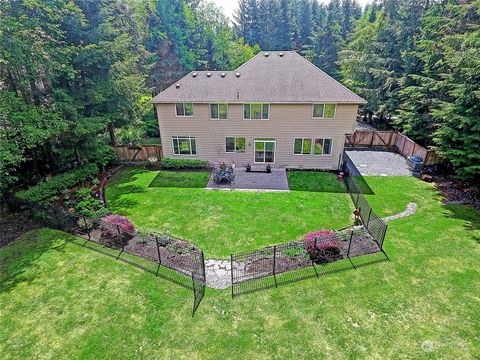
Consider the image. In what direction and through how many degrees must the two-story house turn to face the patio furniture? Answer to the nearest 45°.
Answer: approximately 135° to its left

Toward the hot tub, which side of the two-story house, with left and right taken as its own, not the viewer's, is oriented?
right

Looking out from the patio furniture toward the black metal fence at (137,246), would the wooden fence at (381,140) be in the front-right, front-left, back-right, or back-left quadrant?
back-left

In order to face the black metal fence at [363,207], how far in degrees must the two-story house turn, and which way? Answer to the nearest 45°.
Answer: approximately 135° to its right

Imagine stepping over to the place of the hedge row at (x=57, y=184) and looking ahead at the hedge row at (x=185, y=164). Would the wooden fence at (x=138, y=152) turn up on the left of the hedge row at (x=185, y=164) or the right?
left

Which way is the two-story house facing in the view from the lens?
facing away from the viewer

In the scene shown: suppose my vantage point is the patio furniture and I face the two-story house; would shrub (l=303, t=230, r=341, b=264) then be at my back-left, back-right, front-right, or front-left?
back-right
